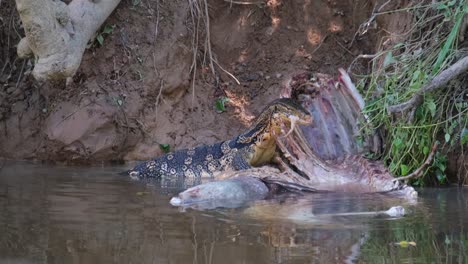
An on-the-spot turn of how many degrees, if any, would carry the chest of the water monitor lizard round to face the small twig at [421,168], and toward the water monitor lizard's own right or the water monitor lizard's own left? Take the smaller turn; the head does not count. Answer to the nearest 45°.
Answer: approximately 45° to the water monitor lizard's own right

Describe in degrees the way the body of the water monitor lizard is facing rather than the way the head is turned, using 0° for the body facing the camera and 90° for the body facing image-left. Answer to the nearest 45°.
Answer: approximately 270°

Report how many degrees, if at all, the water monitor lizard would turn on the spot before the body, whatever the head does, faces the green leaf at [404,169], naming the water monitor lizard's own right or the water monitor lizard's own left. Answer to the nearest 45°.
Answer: approximately 45° to the water monitor lizard's own right

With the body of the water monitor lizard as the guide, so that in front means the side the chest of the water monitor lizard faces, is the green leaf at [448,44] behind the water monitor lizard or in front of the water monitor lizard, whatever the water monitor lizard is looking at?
in front

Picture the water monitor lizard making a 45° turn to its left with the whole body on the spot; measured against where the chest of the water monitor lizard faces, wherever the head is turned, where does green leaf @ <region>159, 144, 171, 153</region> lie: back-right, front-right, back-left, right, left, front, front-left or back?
left
